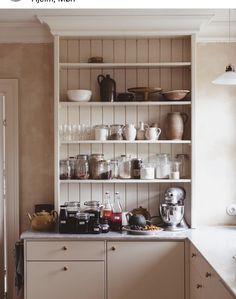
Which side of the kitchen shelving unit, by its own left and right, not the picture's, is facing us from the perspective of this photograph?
front
